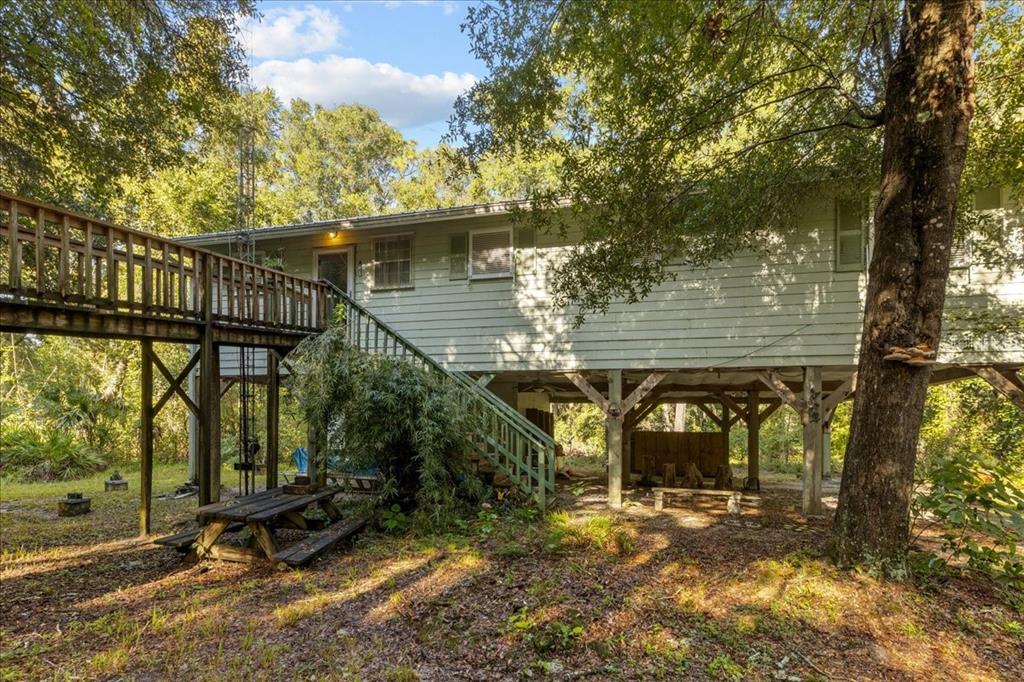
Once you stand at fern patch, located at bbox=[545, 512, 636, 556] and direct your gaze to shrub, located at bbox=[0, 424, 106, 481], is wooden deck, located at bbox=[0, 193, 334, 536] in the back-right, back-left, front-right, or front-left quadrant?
front-left

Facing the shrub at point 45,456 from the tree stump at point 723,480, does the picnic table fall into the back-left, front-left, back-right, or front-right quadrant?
front-left

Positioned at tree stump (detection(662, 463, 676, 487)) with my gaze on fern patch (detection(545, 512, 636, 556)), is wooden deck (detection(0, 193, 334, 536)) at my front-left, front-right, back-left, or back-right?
front-right

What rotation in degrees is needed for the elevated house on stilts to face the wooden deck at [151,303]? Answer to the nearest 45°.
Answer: approximately 45° to its right

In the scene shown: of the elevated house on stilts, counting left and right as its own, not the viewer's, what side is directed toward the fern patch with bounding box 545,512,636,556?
front

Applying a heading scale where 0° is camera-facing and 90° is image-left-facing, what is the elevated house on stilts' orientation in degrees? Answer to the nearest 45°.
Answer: approximately 0°

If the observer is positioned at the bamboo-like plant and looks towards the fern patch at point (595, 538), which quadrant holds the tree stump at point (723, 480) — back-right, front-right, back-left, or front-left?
front-left

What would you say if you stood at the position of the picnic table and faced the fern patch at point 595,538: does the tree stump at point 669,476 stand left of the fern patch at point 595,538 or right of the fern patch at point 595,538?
left
